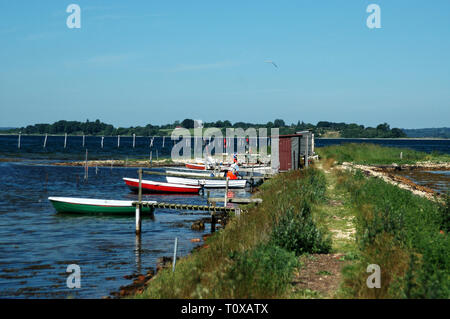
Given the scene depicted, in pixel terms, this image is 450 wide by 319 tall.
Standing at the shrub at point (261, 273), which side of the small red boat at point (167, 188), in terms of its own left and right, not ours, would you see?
left

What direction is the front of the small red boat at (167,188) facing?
to the viewer's left

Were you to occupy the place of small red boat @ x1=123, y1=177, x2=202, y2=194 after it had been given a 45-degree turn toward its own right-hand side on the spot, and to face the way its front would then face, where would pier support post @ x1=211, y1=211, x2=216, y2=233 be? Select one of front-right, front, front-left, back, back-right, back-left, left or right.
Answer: back-left

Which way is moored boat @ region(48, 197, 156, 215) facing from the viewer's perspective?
to the viewer's left

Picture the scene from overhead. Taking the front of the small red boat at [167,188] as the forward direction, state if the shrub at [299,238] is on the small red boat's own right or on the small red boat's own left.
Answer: on the small red boat's own left

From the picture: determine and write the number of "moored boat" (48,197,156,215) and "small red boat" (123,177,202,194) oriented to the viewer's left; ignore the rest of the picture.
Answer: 2

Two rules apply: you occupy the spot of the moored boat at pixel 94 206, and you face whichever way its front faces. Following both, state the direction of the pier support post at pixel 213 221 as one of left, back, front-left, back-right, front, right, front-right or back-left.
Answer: back-left
